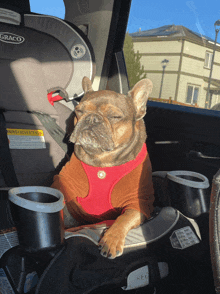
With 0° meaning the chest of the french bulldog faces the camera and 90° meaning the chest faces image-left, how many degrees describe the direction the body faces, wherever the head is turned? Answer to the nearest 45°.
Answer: approximately 45°

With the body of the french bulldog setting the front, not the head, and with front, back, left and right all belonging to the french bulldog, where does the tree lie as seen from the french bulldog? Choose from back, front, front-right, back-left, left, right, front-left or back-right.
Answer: back-right
